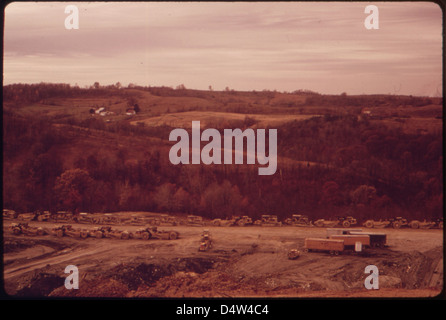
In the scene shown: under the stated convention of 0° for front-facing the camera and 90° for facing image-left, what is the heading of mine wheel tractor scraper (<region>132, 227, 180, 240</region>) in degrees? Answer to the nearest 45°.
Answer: approximately 90°

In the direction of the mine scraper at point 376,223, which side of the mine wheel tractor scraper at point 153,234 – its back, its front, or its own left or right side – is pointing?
back
